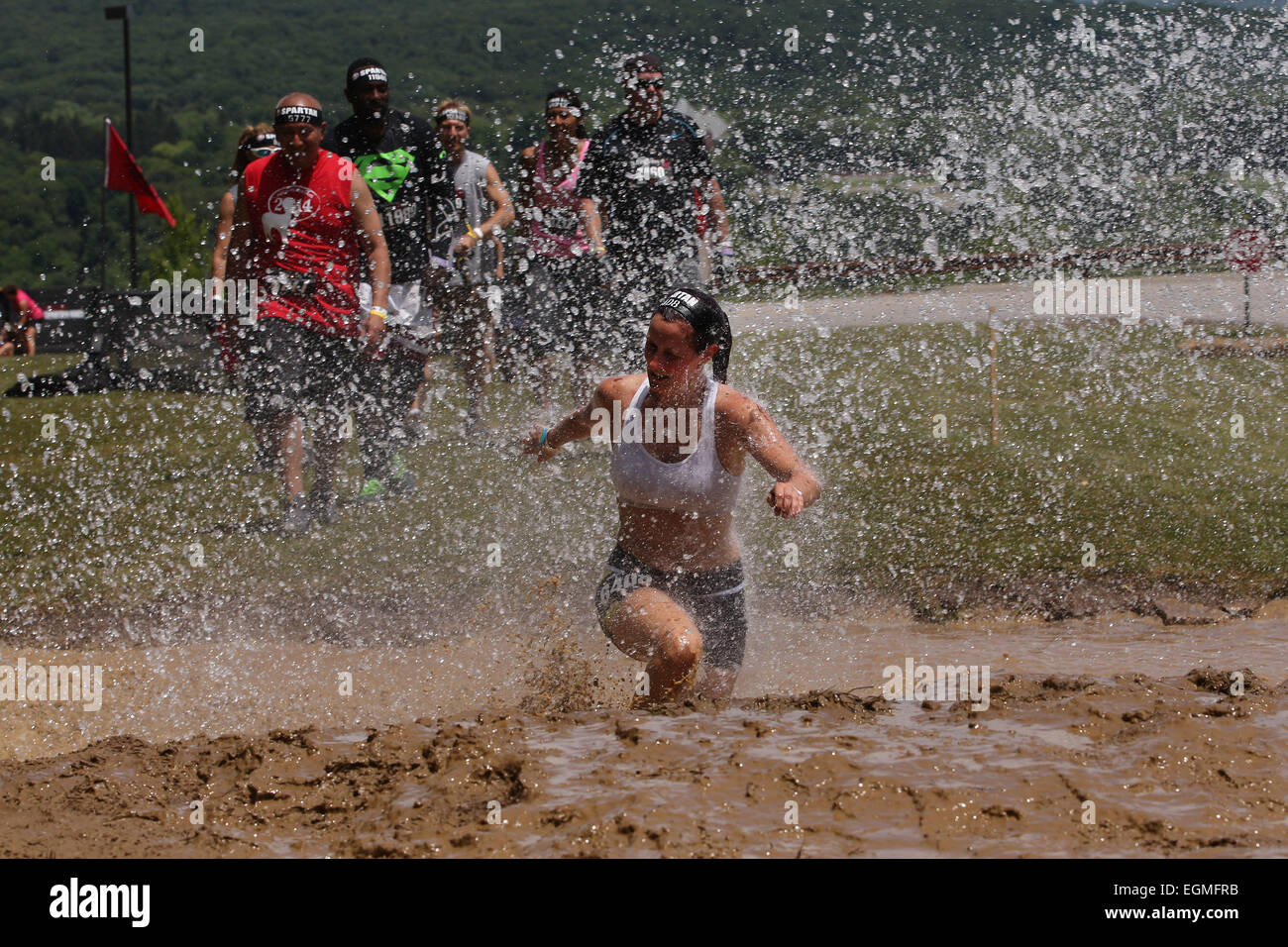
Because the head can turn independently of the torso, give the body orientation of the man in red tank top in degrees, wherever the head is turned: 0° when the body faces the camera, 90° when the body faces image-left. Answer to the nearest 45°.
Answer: approximately 0°

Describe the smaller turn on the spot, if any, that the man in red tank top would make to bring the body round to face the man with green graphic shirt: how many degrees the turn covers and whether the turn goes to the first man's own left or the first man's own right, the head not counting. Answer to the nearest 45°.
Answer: approximately 135° to the first man's own left

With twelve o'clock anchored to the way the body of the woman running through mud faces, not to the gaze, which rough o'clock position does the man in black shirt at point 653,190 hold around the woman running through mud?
The man in black shirt is roughly at 6 o'clock from the woman running through mud.

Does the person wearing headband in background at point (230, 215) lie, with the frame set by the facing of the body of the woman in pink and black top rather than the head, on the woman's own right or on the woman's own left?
on the woman's own right

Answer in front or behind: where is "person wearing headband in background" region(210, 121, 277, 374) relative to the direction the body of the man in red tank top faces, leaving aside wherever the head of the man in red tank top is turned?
behind
